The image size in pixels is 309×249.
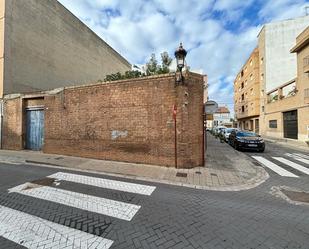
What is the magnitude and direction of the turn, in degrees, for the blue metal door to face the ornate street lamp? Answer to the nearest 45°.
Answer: approximately 90° to its left

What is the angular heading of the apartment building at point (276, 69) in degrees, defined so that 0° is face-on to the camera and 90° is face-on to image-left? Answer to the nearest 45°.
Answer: approximately 45°

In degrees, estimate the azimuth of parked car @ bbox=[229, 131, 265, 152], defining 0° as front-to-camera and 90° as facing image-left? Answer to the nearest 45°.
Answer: approximately 315°

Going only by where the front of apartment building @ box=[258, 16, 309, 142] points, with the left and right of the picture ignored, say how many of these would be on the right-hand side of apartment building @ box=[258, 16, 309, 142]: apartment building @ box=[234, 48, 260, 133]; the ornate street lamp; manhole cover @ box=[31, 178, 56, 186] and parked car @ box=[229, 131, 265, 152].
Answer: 1

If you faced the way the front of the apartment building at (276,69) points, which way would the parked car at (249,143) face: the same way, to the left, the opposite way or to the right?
to the left

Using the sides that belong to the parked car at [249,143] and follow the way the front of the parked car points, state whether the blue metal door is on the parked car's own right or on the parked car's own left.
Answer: on the parked car's own right

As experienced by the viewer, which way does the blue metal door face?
facing the viewer and to the left of the viewer

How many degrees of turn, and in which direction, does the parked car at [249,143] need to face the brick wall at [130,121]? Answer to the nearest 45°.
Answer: approximately 90° to its right

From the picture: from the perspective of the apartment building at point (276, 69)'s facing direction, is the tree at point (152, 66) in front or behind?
in front

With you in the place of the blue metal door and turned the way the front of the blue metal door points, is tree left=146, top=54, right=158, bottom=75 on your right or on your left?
on your left

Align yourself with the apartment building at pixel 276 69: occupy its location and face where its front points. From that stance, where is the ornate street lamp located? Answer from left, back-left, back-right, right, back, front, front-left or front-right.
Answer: front-left
